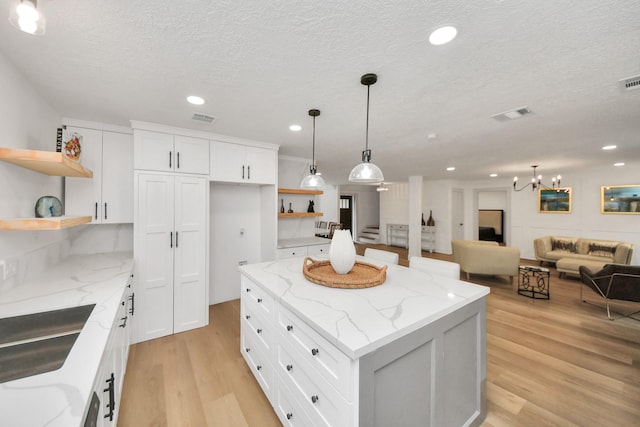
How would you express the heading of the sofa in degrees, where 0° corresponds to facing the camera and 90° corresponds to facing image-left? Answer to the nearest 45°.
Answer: approximately 0°

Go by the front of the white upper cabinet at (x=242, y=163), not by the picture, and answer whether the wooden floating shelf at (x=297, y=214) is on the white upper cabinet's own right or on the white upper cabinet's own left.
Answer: on the white upper cabinet's own left

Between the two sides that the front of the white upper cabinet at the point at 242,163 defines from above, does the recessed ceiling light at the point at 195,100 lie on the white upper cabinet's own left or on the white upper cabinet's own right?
on the white upper cabinet's own right

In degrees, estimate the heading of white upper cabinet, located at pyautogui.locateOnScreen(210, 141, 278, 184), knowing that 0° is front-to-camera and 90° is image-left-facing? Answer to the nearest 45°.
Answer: approximately 315°

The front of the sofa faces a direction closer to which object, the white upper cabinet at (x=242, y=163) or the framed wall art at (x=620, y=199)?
the white upper cabinet

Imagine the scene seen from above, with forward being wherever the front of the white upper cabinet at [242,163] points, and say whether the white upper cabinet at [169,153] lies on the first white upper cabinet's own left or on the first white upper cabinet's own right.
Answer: on the first white upper cabinet's own right
